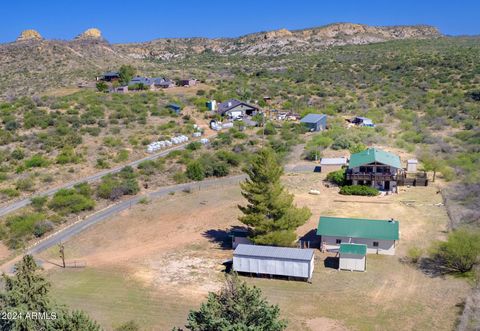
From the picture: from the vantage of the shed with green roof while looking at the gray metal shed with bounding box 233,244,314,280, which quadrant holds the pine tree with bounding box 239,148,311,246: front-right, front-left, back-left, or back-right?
front-right

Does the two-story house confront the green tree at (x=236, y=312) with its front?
yes

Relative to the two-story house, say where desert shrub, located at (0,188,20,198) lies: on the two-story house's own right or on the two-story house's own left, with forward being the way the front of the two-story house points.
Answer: on the two-story house's own right

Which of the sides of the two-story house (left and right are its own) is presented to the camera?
front

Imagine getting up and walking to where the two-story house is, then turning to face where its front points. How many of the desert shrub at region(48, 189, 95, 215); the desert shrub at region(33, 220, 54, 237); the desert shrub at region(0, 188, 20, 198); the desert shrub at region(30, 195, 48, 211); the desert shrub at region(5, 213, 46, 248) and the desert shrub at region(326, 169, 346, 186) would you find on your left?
0

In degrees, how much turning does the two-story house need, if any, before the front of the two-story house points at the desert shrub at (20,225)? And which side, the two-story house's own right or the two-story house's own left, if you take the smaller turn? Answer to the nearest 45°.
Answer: approximately 45° to the two-story house's own right

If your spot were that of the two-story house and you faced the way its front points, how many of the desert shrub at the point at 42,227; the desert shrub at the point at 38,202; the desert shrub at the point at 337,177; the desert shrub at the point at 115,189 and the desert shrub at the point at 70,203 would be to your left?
0

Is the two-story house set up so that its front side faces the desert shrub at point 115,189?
no

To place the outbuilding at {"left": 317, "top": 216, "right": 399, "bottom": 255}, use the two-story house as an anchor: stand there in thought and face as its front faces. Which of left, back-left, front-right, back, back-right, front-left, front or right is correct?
front

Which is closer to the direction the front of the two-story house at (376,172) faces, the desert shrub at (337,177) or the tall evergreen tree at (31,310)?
the tall evergreen tree

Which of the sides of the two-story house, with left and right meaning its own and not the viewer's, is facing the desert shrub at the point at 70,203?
right

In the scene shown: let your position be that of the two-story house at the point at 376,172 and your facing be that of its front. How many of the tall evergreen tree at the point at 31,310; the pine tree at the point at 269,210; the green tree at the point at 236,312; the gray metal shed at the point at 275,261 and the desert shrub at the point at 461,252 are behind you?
0

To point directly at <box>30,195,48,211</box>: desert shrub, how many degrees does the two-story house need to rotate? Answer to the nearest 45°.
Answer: approximately 90° to its right

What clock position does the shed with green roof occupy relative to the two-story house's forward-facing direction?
The shed with green roof is roughly at 12 o'clock from the two-story house.

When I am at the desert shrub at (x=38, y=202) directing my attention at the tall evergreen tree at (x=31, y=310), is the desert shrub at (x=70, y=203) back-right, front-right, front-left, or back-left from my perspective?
front-left
